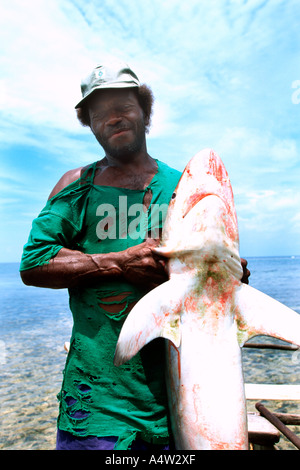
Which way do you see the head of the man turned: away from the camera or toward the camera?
toward the camera

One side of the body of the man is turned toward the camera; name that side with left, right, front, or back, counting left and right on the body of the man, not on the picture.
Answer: front
